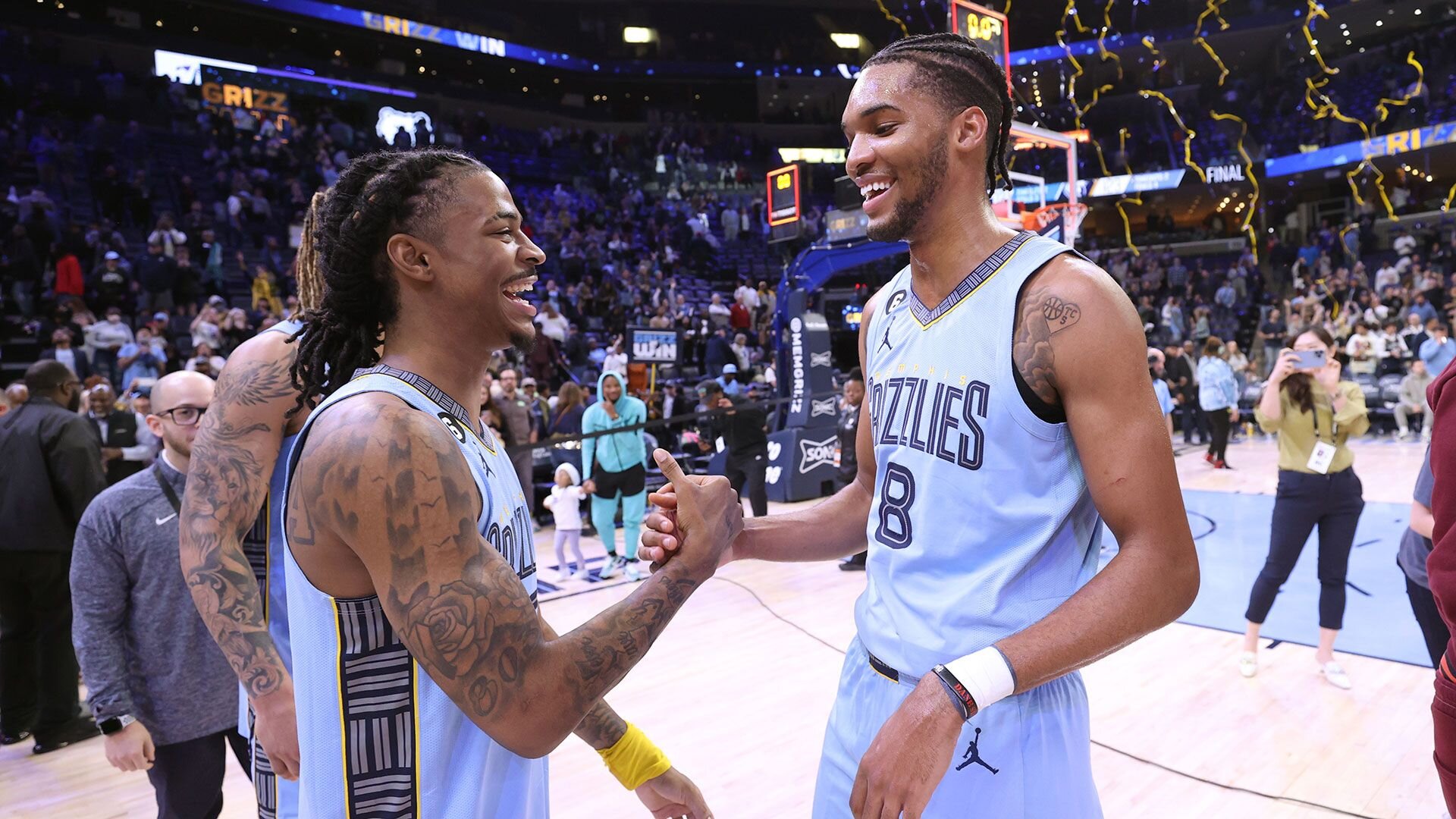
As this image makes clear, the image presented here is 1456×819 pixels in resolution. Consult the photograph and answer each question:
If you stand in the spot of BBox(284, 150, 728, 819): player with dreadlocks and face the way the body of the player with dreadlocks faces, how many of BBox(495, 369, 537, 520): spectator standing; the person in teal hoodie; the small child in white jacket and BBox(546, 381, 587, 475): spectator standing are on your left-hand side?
4

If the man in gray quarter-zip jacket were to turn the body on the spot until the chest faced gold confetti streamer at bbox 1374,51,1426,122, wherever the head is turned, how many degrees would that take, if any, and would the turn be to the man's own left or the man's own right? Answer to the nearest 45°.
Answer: approximately 45° to the man's own left

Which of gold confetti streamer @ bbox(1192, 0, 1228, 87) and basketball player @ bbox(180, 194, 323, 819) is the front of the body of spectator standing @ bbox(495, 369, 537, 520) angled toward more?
the basketball player

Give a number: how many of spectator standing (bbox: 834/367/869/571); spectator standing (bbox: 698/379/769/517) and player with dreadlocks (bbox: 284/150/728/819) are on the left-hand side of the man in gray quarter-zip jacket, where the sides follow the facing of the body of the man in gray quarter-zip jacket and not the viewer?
2

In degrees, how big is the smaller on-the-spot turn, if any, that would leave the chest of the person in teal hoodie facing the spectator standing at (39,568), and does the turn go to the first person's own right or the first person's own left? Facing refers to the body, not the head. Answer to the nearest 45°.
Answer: approximately 45° to the first person's own right

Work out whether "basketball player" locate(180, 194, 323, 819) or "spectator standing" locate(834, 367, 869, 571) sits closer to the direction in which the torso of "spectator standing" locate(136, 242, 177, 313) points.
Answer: the basketball player

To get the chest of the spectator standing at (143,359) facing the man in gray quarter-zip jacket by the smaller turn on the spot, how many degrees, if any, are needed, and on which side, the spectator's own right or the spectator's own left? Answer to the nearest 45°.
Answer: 0° — they already face them

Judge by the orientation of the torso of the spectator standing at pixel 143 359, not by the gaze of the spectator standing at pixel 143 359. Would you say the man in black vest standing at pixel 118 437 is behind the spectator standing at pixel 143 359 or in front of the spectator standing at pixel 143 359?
in front

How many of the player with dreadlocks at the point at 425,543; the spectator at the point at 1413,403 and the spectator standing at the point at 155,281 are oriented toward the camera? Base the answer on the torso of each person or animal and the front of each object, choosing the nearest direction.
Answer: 2

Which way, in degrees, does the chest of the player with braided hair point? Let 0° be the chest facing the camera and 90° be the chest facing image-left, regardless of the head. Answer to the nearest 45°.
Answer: approximately 45°

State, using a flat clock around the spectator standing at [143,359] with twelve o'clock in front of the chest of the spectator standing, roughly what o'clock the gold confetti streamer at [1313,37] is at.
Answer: The gold confetti streamer is roughly at 9 o'clock from the spectator standing.
